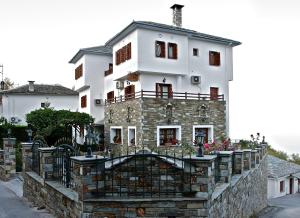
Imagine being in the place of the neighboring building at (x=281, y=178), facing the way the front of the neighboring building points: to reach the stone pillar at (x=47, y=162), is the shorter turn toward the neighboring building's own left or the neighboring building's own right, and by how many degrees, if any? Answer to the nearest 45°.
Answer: approximately 45° to the neighboring building's own right

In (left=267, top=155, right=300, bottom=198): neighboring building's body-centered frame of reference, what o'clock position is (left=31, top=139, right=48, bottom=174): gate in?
The gate is roughly at 2 o'clock from the neighboring building.

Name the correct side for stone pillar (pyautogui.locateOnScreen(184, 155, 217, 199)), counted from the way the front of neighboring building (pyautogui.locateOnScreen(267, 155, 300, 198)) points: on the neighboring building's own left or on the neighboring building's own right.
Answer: on the neighboring building's own right

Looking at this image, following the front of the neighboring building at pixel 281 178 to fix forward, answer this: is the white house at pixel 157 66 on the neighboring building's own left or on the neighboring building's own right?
on the neighboring building's own right

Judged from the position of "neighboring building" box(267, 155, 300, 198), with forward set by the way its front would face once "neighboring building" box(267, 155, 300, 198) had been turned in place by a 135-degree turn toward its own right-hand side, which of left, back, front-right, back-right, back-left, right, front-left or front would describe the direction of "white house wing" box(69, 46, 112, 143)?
front-left

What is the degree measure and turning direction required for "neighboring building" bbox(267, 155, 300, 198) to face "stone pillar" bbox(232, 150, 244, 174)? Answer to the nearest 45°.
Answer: approximately 45° to its right

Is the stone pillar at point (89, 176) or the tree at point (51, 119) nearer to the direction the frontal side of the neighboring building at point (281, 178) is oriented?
the stone pillar

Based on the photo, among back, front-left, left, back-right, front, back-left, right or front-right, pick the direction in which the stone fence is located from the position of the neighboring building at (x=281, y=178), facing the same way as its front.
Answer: front-right
